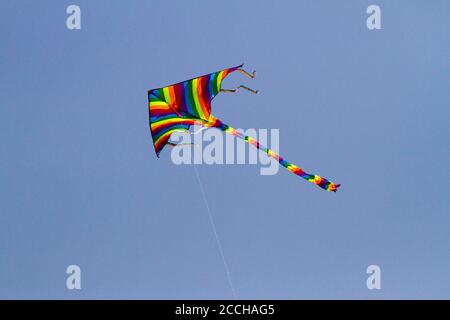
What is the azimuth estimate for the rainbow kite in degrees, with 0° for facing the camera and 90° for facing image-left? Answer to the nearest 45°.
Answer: approximately 90°
